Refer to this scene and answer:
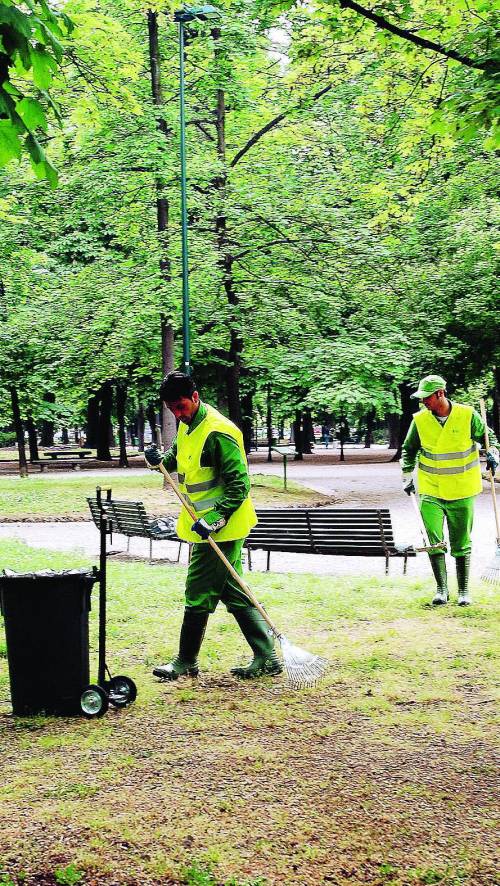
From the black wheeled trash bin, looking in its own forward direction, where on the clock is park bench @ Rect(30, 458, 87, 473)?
The park bench is roughly at 3 o'clock from the black wheeled trash bin.

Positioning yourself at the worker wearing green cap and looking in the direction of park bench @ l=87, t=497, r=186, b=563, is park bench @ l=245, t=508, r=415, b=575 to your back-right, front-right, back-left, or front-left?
front-right

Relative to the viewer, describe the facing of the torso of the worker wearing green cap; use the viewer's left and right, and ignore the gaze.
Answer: facing the viewer

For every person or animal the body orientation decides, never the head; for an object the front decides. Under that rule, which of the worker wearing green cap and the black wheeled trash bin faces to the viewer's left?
the black wheeled trash bin

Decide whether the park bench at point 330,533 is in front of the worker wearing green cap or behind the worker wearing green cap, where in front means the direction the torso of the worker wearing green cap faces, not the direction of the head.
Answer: behind

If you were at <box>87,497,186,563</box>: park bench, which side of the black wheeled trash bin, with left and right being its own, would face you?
right

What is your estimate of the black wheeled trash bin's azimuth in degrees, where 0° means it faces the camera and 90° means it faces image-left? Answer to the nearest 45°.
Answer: approximately 90°

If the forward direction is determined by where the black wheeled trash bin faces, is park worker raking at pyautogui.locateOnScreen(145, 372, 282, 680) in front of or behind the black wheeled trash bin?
behind

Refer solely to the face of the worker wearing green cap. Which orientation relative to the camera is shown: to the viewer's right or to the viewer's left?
to the viewer's left

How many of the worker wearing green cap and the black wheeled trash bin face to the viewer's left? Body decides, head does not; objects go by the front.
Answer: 1
